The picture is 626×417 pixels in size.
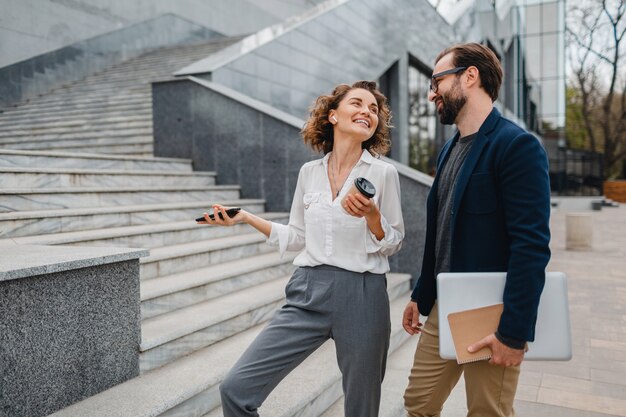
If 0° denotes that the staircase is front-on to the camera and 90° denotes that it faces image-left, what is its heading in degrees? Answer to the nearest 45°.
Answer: approximately 315°

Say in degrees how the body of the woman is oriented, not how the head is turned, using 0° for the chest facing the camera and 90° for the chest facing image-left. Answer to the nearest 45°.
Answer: approximately 0°

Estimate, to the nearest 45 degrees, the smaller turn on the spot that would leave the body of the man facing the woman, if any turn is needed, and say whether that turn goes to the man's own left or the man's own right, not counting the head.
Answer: approximately 45° to the man's own right

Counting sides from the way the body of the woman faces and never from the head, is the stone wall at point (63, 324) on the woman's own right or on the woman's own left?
on the woman's own right

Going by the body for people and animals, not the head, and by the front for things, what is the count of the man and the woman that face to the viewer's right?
0
